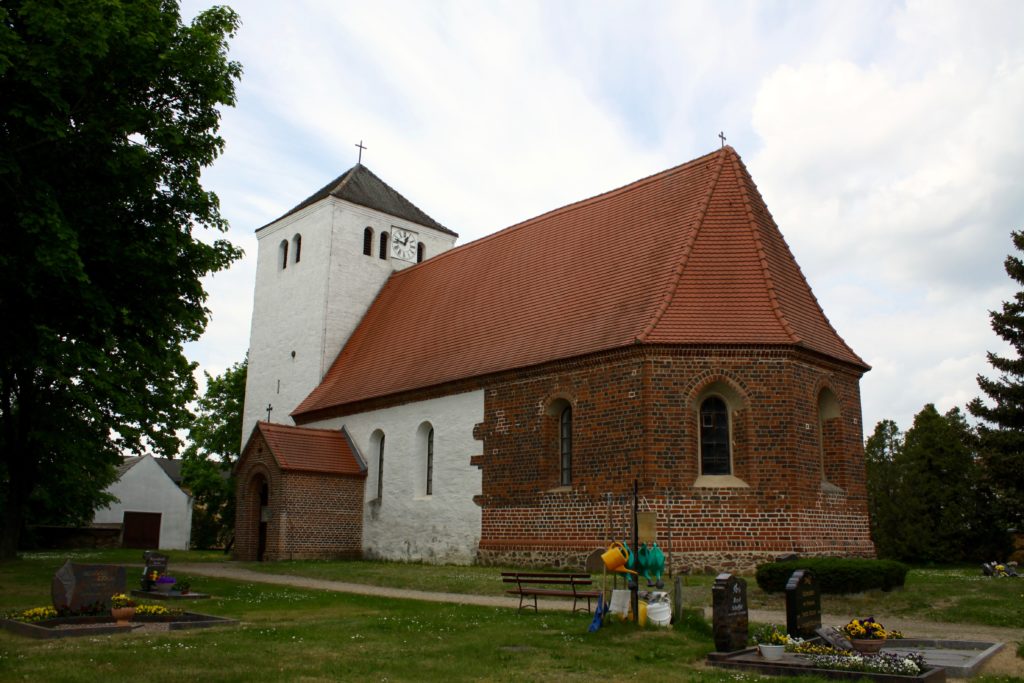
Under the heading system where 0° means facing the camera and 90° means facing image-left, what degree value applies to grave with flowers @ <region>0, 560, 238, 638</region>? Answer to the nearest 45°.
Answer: approximately 315°

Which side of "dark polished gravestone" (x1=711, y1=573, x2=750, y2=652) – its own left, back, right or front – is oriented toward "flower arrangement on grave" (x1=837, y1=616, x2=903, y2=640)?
left

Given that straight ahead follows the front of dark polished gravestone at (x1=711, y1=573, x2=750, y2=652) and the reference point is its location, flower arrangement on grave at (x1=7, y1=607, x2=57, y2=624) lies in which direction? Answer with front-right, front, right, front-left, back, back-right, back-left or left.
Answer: back-right

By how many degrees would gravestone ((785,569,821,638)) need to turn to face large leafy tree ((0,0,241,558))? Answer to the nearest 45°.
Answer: approximately 135° to its right

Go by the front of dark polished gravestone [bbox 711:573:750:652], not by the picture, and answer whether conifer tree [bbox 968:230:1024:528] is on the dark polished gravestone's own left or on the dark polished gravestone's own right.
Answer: on the dark polished gravestone's own left

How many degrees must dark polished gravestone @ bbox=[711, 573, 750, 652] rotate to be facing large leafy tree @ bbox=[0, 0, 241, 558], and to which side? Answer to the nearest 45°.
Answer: approximately 135° to its right

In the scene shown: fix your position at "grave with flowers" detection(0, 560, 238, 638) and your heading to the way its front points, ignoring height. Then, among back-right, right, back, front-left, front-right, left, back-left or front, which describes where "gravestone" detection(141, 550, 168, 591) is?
back-left

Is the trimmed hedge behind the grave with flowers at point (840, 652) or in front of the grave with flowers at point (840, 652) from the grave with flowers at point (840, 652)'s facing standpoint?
behind

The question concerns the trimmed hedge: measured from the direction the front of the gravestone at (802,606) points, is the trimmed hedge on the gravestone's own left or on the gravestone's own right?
on the gravestone's own left

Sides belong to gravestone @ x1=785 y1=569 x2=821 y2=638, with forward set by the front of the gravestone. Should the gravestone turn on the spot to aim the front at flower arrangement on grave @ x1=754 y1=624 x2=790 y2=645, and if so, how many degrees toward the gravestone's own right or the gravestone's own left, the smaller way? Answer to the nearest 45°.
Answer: approximately 90° to the gravestone's own right

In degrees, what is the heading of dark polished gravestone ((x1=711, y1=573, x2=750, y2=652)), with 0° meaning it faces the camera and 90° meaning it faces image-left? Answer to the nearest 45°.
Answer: approximately 315°
